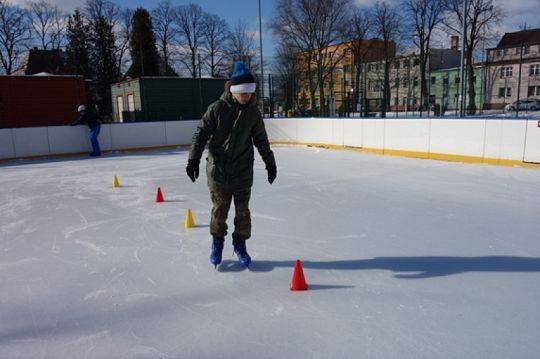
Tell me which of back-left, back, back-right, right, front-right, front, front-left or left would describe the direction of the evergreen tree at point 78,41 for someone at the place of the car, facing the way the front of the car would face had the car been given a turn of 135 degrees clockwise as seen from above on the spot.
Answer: back-left

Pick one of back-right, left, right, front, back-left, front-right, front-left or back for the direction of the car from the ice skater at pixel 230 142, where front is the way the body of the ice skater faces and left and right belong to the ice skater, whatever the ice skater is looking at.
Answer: back-left

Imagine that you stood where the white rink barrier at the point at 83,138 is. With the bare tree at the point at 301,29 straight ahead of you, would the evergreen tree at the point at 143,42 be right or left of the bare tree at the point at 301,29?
left

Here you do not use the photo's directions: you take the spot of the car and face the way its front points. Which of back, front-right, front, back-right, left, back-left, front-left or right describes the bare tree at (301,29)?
front-right

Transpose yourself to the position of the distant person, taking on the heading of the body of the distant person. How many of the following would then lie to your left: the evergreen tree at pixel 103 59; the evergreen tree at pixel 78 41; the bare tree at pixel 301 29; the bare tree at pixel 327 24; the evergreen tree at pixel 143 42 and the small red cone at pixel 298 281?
1

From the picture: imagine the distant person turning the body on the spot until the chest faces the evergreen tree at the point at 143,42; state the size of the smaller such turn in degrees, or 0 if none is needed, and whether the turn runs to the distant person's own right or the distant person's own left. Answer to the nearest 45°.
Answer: approximately 90° to the distant person's own right

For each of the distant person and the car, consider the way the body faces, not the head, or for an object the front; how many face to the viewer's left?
2

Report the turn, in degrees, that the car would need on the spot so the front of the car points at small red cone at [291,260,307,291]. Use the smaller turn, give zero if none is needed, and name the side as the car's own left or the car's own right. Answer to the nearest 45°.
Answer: approximately 90° to the car's own left

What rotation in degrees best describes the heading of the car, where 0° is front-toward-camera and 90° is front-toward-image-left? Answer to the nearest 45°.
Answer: approximately 90°

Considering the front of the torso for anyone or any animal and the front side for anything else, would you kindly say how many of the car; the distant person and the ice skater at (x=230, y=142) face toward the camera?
1

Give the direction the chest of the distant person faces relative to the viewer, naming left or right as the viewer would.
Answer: facing to the left of the viewer

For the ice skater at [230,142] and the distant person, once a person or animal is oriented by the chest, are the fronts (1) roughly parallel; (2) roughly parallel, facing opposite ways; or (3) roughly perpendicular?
roughly perpendicular

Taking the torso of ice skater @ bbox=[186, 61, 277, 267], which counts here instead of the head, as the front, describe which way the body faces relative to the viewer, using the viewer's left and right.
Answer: facing the viewer

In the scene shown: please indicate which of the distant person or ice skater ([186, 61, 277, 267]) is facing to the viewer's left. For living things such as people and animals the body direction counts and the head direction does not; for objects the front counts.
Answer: the distant person

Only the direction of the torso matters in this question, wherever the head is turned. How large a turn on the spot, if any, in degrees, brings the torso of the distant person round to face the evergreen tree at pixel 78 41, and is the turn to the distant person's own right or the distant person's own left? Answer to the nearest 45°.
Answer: approximately 90° to the distant person's own right
